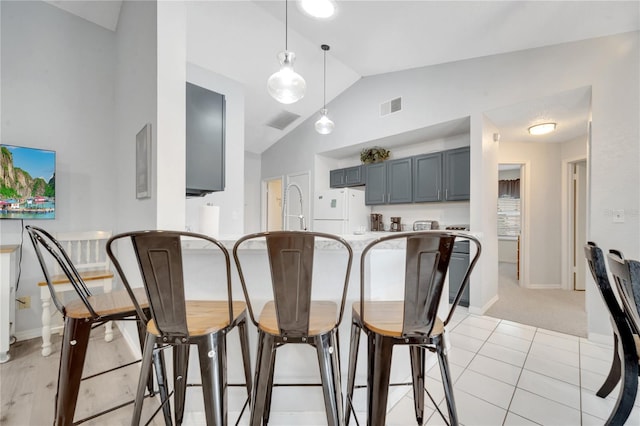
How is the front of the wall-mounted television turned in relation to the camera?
facing the viewer and to the right of the viewer

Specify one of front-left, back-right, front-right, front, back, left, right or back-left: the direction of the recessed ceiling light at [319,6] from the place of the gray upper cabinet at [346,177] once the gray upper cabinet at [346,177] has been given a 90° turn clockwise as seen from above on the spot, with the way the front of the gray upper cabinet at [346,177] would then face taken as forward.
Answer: back-left

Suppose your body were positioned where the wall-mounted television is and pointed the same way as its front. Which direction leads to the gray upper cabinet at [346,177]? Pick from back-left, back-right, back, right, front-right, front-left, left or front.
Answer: front-left

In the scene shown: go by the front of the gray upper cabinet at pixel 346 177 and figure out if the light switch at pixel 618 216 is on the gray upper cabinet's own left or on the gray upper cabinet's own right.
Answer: on the gray upper cabinet's own left

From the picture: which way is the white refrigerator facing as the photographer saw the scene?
facing the viewer and to the left of the viewer

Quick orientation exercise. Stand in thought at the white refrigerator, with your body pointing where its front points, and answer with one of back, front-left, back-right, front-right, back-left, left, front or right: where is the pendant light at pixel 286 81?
front-left

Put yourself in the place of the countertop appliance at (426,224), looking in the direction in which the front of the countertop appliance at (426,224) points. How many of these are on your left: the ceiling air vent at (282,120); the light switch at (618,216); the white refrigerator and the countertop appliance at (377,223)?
1
